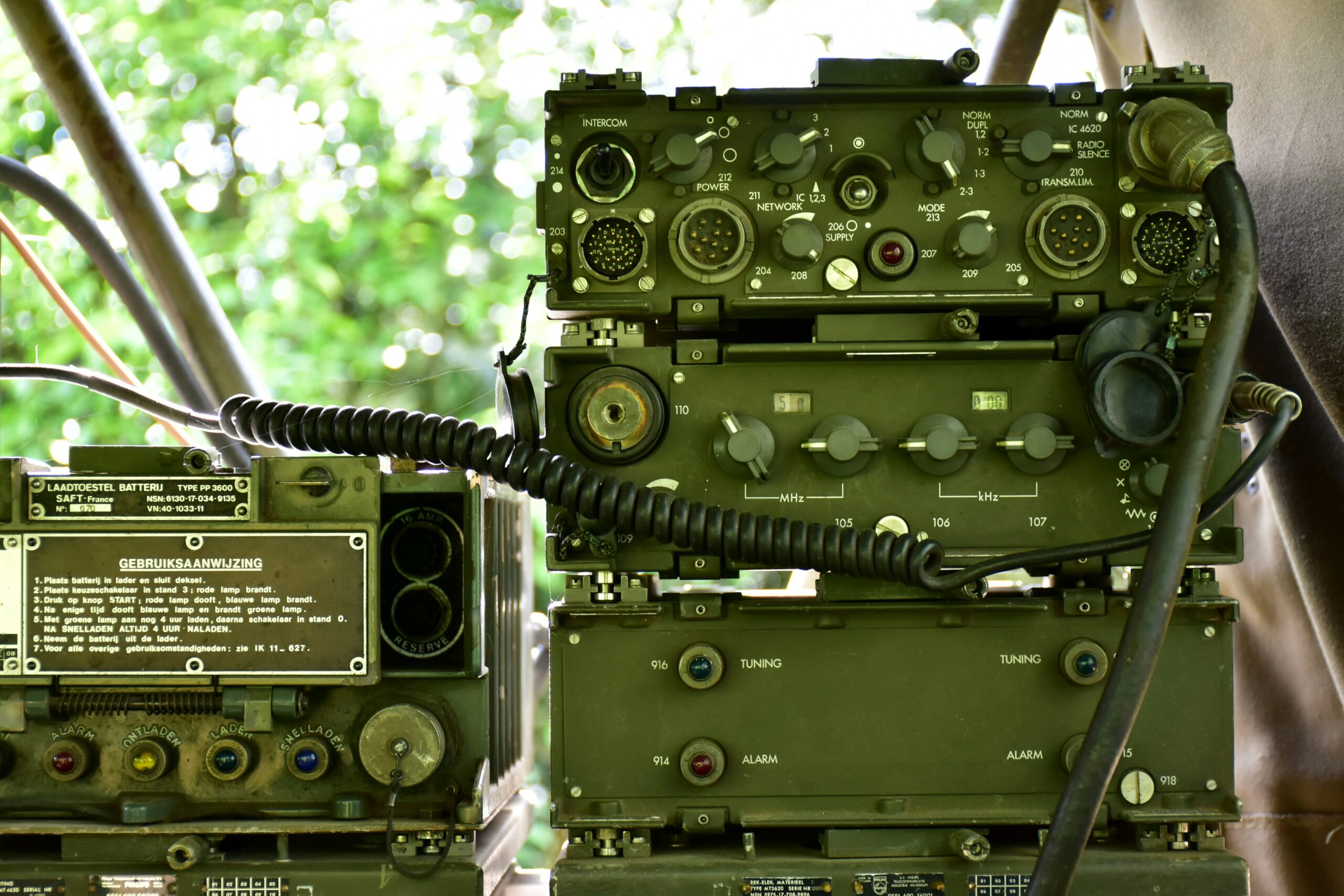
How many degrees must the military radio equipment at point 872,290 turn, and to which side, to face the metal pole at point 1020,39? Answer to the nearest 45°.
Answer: approximately 180°

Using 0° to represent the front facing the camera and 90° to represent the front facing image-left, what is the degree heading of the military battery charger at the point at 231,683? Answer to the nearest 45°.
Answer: approximately 0°

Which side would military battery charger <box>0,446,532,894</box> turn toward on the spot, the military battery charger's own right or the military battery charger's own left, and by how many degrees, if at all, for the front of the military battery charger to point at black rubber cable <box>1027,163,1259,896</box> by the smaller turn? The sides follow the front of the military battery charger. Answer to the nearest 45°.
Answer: approximately 45° to the military battery charger's own left

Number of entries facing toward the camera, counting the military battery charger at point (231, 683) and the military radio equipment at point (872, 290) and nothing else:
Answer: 2

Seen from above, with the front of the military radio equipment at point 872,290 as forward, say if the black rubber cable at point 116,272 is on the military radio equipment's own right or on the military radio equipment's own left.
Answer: on the military radio equipment's own right

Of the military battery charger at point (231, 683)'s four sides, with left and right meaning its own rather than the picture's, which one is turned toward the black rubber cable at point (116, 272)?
back
